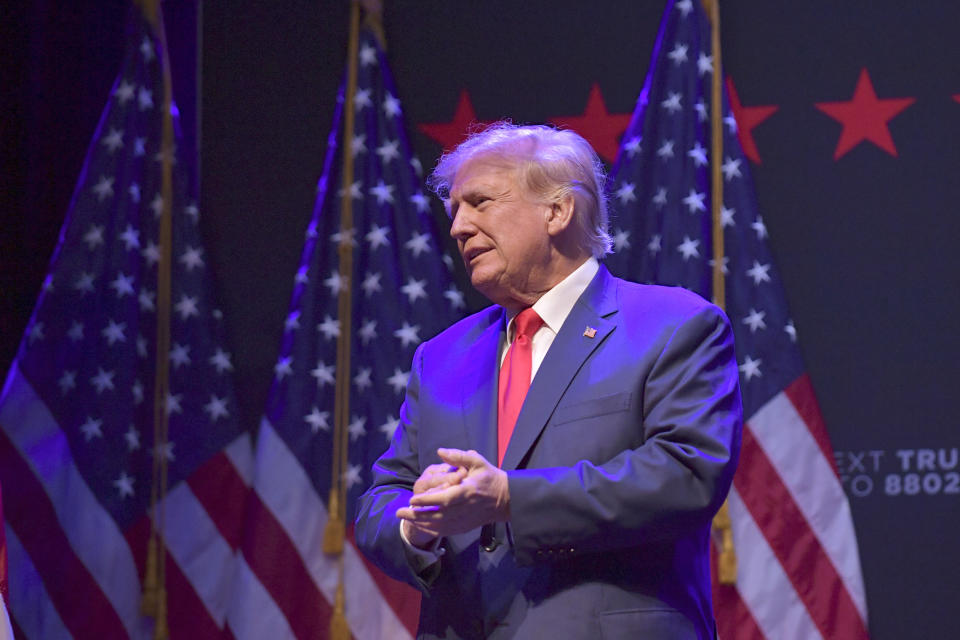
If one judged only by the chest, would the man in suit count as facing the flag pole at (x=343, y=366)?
no

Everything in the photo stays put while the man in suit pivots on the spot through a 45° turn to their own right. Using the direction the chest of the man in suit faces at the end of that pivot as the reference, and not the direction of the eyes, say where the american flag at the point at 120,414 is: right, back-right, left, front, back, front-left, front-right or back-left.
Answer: front-right

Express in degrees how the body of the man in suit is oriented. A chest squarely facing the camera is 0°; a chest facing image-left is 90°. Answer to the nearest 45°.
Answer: approximately 45°

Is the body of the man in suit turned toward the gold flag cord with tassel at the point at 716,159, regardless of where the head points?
no

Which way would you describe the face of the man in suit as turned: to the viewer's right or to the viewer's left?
to the viewer's left

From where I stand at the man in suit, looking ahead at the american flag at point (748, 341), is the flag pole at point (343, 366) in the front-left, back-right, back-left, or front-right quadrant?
front-left

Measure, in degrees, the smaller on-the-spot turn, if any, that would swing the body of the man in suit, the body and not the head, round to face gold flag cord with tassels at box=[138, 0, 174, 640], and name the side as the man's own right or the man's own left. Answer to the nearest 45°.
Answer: approximately 90° to the man's own right

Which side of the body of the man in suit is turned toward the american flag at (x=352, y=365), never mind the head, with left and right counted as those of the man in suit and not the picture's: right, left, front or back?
right
